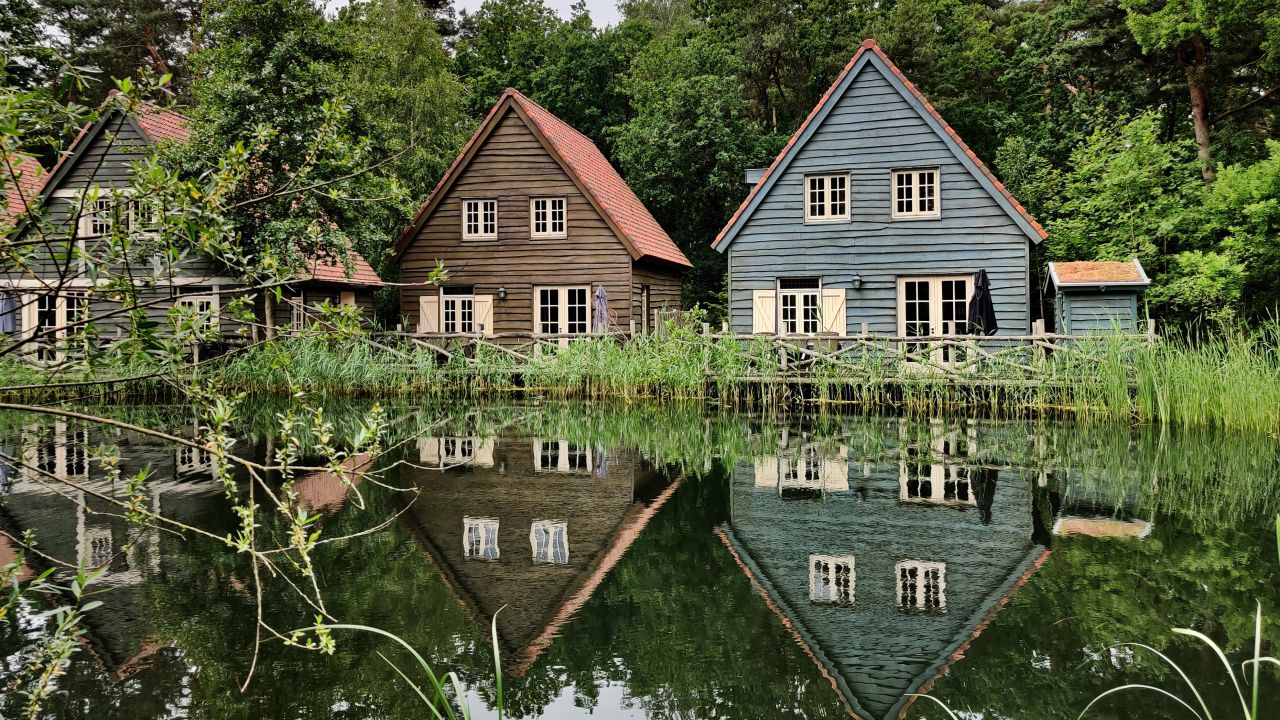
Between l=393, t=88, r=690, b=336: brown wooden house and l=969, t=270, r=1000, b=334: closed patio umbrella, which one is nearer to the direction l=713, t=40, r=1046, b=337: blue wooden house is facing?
the closed patio umbrella

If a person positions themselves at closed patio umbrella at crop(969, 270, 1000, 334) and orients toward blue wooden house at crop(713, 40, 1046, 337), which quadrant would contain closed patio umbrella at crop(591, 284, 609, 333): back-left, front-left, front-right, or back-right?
front-left

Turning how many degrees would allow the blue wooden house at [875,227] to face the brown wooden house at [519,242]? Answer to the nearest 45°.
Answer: approximately 90° to its right

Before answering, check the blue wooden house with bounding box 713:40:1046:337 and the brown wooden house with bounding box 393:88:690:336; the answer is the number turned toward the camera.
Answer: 2

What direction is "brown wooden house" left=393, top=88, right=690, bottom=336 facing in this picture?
toward the camera

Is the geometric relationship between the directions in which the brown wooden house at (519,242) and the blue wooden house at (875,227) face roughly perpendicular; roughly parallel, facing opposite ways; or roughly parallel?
roughly parallel

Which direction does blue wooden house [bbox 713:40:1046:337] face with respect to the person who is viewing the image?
facing the viewer

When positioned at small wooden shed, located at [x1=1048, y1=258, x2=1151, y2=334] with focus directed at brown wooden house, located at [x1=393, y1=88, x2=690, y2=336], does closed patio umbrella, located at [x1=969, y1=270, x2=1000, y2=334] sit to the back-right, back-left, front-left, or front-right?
front-left

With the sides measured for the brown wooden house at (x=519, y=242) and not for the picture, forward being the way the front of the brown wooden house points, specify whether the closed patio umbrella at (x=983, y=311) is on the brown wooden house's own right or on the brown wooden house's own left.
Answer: on the brown wooden house's own left

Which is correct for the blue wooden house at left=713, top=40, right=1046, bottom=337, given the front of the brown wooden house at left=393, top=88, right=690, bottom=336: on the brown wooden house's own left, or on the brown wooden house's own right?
on the brown wooden house's own left

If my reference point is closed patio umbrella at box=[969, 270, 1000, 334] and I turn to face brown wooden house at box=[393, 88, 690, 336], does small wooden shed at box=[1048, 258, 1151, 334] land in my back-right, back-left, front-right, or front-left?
back-right

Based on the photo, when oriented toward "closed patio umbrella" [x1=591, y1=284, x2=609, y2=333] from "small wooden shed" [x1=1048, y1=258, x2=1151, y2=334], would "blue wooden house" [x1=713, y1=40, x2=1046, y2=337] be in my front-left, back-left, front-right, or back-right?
front-right

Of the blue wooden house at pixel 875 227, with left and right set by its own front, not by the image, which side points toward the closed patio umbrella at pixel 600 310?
right

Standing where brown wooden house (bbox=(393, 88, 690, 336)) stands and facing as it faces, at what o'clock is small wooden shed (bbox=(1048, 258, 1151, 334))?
The small wooden shed is roughly at 10 o'clock from the brown wooden house.

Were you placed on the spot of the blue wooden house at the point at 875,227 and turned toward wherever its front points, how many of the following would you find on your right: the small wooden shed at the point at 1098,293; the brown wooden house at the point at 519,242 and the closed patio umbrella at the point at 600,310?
2

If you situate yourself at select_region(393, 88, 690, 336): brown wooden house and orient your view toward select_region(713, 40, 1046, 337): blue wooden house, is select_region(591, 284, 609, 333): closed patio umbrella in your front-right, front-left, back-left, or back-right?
front-right

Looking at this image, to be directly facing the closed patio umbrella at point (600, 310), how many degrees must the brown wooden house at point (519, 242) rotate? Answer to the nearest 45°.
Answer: approximately 45° to its left
